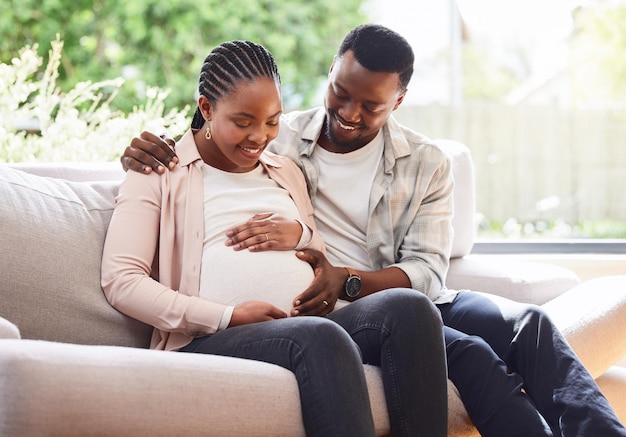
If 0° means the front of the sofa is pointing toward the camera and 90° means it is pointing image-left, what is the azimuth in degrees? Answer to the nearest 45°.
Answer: approximately 315°

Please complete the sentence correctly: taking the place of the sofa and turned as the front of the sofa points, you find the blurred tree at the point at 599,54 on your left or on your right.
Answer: on your left
